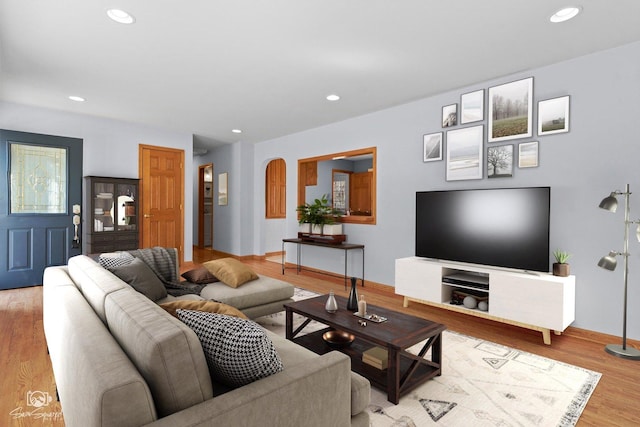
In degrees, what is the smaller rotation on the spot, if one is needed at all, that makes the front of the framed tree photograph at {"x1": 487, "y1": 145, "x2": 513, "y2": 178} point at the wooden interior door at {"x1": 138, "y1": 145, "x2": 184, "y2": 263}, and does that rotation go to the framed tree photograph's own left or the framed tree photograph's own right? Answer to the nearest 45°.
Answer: approximately 90° to the framed tree photograph's own right

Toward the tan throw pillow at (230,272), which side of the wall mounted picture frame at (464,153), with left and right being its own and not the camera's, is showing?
front

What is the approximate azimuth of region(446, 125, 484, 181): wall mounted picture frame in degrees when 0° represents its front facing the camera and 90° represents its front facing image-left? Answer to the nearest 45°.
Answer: approximately 45°

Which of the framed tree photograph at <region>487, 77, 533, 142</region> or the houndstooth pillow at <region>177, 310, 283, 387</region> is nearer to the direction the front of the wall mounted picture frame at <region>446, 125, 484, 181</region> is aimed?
the houndstooth pillow

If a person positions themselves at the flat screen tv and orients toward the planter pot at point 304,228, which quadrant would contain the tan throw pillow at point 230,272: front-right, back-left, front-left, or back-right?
front-left

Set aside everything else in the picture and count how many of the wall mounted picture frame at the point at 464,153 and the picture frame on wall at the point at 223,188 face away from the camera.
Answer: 0

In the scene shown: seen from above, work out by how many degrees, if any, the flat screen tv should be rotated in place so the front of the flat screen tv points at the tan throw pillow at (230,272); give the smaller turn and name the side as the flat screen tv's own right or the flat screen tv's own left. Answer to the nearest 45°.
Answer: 0° — it already faces it

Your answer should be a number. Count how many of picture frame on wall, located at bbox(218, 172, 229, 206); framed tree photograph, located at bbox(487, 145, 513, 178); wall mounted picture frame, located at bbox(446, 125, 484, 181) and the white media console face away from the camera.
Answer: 0

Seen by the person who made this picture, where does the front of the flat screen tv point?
facing the viewer and to the left of the viewer

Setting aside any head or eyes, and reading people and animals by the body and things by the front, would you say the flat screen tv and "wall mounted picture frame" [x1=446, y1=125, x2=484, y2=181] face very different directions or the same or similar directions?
same or similar directions

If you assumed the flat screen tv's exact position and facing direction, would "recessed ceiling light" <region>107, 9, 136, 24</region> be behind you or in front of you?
in front

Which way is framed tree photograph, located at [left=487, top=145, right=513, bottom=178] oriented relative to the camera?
toward the camera
